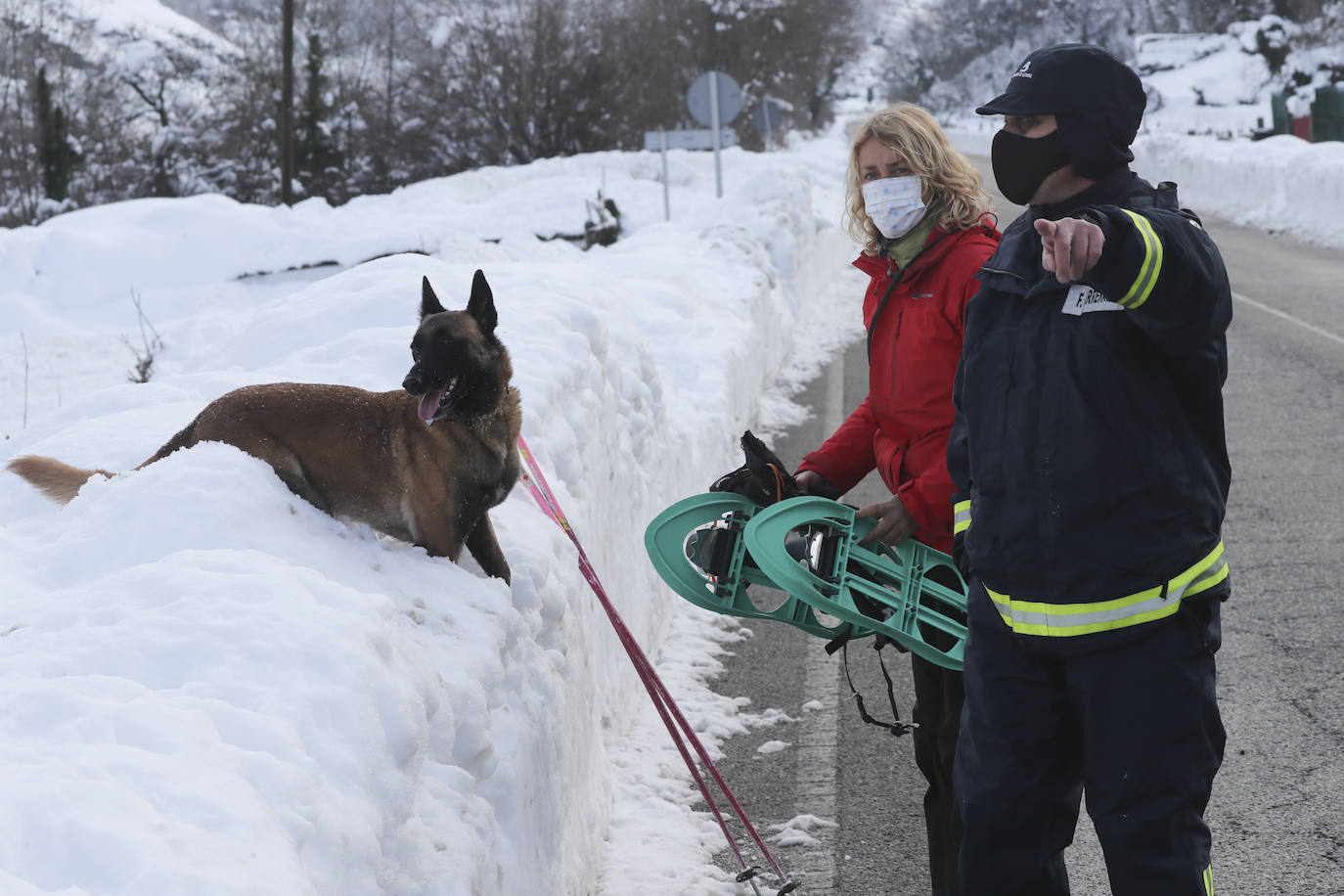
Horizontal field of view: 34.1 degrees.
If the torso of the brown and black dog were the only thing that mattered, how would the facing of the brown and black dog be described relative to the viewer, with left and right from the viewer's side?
facing to the right of the viewer

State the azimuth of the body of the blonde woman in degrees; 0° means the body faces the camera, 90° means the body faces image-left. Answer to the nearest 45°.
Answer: approximately 45°

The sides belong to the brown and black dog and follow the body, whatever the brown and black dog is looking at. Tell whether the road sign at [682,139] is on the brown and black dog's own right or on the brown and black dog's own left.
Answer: on the brown and black dog's own left

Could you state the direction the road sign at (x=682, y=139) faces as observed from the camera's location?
facing away from the viewer

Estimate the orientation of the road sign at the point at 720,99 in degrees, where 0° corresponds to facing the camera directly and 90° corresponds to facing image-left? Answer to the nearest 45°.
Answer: approximately 180°

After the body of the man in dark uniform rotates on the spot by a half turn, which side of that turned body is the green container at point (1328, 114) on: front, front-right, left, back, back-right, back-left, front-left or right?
front-left
